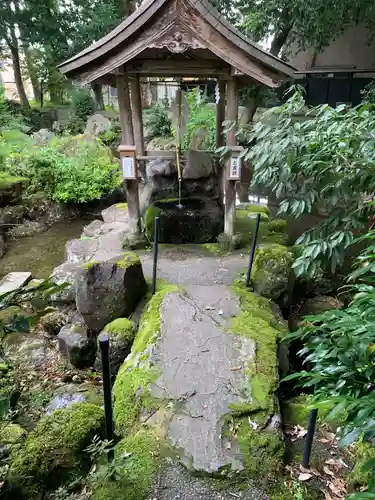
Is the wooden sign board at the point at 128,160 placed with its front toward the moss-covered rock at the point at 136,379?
yes

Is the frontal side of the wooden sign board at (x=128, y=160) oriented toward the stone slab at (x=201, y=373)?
yes

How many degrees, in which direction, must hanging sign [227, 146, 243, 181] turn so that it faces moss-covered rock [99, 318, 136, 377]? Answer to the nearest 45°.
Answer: approximately 45° to its right

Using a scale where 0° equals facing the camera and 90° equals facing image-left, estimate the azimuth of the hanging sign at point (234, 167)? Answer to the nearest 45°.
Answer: approximately 0°

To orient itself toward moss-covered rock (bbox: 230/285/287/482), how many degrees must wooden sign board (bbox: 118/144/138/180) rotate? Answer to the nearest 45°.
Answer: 0° — it already faces it

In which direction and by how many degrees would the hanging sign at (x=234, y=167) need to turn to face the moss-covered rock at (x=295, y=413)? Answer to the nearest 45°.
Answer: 0° — it already faces it

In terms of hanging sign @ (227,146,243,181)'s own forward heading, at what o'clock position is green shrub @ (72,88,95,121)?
The green shrub is roughly at 5 o'clock from the hanging sign.

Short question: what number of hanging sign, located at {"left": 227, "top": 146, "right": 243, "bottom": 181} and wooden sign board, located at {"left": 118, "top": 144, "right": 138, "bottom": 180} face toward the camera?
2
